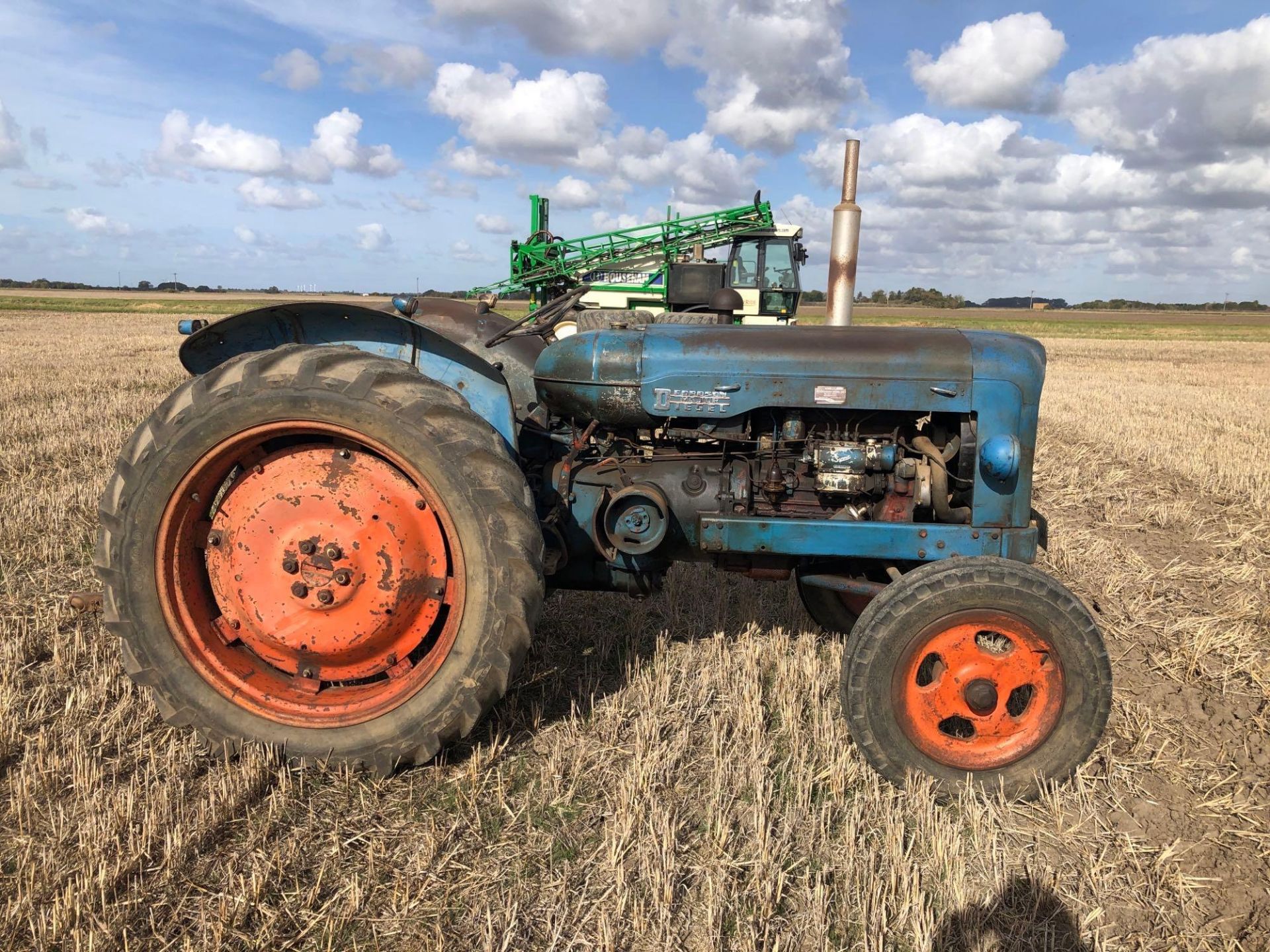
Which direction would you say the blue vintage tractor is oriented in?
to the viewer's right
